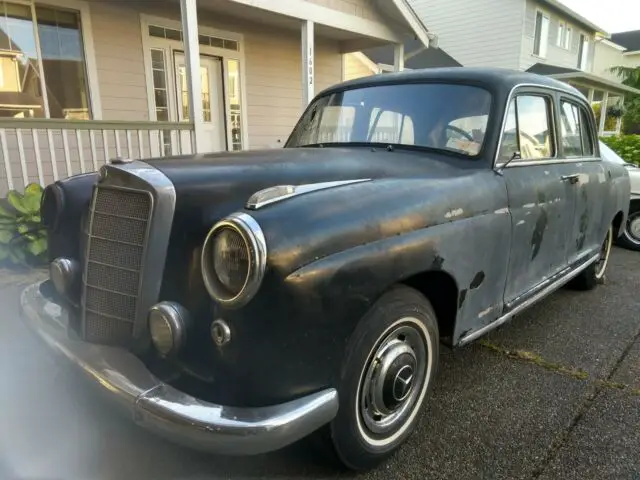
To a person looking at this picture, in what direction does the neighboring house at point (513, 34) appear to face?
facing the viewer and to the right of the viewer

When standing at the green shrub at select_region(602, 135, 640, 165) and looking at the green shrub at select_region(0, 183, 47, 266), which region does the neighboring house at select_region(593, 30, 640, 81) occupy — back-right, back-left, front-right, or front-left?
back-right

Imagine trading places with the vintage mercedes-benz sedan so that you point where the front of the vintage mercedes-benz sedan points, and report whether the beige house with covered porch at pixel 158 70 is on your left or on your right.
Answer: on your right

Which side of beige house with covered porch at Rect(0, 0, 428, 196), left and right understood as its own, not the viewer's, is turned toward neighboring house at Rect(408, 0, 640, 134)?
left

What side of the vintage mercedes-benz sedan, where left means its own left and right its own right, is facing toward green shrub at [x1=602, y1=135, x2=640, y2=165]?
back

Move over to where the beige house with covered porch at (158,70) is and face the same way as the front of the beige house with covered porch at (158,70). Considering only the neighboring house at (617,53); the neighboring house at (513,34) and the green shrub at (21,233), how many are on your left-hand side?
2

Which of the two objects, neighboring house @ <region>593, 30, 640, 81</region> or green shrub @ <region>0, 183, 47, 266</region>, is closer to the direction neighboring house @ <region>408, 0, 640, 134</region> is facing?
the green shrub

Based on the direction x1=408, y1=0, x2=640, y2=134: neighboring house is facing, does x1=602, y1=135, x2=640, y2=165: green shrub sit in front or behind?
in front

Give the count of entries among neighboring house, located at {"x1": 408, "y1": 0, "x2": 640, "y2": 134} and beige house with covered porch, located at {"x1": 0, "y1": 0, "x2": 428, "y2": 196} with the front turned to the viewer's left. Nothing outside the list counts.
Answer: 0

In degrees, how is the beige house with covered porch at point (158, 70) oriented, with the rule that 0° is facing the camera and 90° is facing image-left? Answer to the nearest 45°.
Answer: approximately 315°

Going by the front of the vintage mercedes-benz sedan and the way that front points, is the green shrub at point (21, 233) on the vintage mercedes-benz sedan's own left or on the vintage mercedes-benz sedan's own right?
on the vintage mercedes-benz sedan's own right

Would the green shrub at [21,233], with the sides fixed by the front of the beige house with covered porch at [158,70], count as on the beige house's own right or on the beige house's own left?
on the beige house's own right

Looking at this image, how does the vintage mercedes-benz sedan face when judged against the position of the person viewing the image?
facing the viewer and to the left of the viewer
